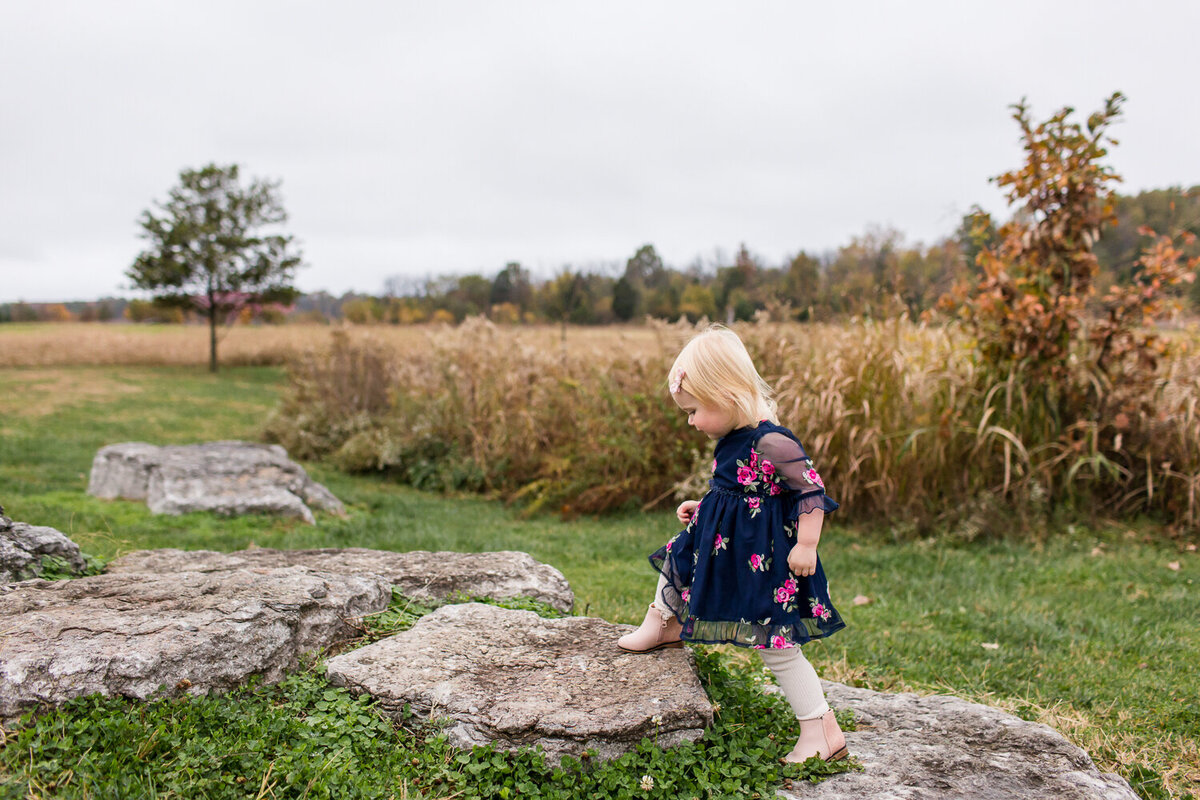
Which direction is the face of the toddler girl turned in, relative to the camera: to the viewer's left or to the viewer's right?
to the viewer's left

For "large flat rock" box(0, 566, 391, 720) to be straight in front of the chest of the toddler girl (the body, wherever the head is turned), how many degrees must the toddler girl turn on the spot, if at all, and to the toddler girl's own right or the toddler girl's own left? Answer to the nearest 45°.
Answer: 0° — they already face it

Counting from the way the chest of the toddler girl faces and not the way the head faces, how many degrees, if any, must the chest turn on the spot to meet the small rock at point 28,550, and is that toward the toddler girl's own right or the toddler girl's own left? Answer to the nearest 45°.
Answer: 0° — they already face it

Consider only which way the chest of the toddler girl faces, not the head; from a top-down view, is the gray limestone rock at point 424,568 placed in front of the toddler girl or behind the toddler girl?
in front

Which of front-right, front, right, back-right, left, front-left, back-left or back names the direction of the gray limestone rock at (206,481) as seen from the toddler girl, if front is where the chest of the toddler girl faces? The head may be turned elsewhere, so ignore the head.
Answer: front-right

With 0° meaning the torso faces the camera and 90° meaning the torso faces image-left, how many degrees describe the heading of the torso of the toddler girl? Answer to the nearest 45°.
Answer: approximately 90°

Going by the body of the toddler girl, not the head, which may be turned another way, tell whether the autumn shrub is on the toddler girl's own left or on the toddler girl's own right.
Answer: on the toddler girl's own right

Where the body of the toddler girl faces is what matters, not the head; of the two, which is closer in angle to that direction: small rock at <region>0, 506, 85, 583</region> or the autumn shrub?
the small rock
